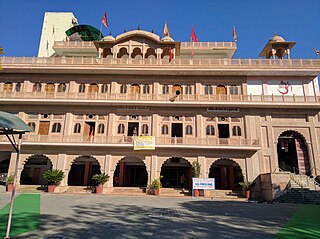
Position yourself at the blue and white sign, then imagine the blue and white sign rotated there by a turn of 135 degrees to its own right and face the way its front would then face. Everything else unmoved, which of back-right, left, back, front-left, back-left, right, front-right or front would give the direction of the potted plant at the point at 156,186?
front-left

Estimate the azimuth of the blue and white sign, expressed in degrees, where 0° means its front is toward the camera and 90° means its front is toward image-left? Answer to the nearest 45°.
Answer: approximately 0°

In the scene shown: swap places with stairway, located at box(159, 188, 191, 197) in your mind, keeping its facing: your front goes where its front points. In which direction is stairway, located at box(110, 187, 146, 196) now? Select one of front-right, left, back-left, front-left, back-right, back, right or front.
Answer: right

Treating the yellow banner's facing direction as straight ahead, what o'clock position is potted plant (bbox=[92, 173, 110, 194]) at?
The potted plant is roughly at 3 o'clock from the yellow banner.

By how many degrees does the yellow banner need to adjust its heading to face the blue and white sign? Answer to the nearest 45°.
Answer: approximately 90° to its left

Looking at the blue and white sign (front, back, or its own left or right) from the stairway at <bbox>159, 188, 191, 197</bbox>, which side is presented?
right

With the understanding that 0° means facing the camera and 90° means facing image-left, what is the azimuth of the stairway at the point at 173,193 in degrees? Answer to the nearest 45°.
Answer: approximately 0°

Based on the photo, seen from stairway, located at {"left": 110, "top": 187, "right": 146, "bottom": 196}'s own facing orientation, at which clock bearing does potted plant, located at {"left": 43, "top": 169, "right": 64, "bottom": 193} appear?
The potted plant is roughly at 3 o'clock from the stairway.
